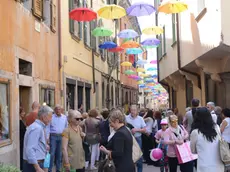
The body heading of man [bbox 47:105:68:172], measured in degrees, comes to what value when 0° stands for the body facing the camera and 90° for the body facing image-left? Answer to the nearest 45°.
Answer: approximately 0°

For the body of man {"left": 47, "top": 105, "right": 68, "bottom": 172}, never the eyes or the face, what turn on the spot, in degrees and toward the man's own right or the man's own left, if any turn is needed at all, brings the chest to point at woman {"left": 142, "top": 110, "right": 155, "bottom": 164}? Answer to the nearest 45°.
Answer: approximately 135° to the man's own left

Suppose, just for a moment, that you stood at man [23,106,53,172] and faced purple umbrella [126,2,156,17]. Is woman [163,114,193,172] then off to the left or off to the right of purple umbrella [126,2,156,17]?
right

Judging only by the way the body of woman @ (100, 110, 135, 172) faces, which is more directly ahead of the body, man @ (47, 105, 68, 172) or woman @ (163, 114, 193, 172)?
the man

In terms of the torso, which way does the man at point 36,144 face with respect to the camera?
to the viewer's right

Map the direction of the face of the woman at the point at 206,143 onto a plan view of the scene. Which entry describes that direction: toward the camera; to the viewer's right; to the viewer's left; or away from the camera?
away from the camera

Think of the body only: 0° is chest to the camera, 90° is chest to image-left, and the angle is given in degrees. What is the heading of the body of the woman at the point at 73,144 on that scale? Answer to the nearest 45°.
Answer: approximately 315°
